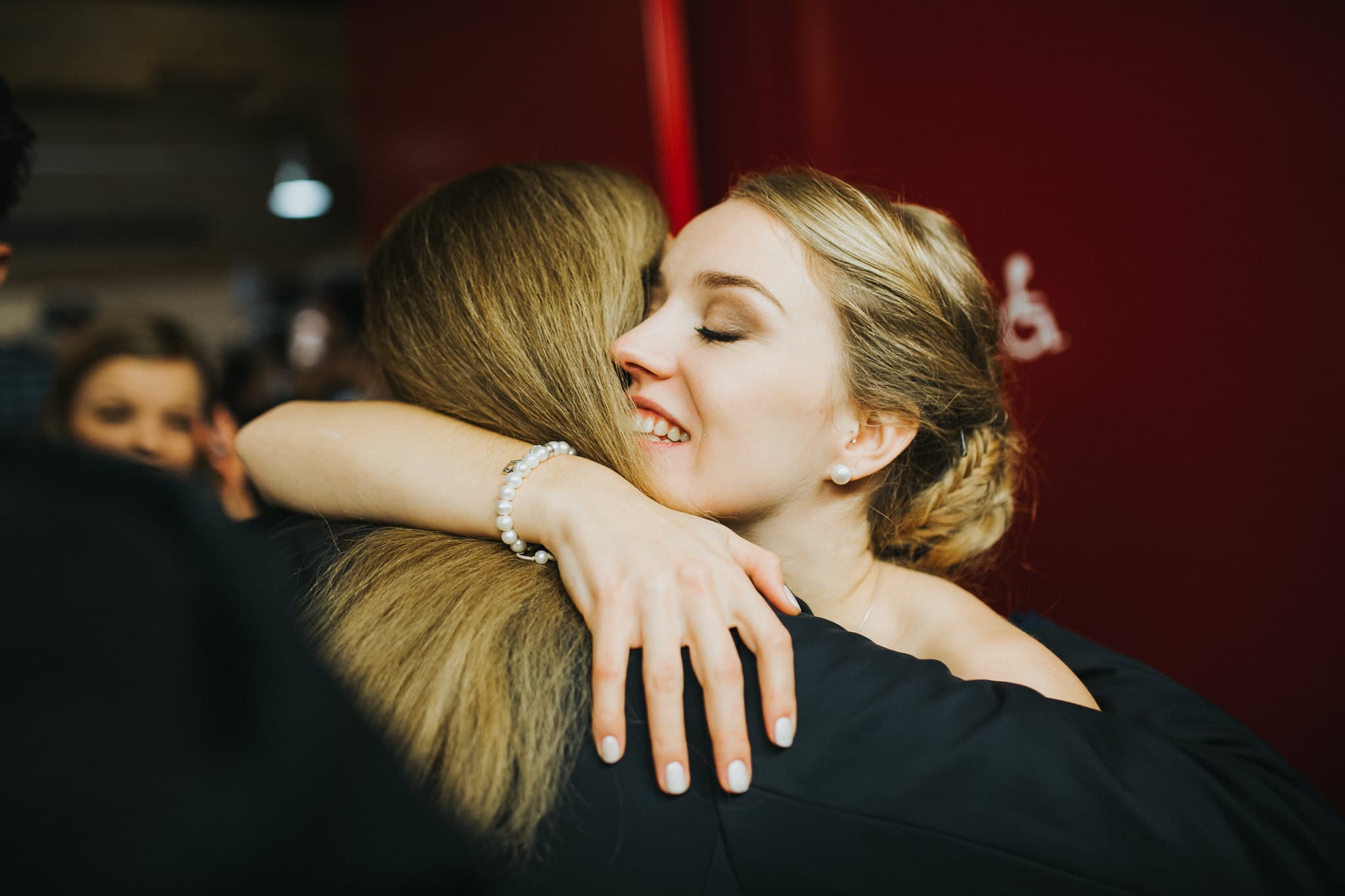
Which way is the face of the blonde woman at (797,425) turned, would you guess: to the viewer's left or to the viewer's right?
to the viewer's left

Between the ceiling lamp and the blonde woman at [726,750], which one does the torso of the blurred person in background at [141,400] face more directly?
the blonde woman

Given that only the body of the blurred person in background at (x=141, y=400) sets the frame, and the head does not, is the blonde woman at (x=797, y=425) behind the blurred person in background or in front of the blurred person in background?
in front

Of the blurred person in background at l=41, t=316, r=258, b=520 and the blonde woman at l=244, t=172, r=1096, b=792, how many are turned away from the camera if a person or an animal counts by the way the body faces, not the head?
0

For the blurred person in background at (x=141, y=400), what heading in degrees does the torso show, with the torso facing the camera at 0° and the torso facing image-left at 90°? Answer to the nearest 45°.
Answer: approximately 0°

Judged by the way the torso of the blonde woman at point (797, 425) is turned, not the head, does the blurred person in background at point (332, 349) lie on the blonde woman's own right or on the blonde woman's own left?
on the blonde woman's own right

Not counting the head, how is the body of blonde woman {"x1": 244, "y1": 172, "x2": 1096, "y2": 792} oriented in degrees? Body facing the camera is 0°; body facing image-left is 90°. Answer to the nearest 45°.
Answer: approximately 45°

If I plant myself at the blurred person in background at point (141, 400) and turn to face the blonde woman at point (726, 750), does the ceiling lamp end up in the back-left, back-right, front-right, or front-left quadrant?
back-left

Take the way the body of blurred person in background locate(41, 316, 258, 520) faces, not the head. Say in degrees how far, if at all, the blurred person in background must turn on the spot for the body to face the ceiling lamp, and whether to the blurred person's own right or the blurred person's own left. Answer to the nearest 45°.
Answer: approximately 180°

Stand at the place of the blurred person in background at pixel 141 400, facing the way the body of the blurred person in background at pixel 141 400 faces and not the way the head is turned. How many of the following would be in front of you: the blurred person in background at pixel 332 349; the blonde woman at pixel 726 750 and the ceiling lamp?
1

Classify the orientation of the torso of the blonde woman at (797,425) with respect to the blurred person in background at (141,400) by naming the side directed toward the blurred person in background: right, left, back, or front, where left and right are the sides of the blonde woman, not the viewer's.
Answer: right
